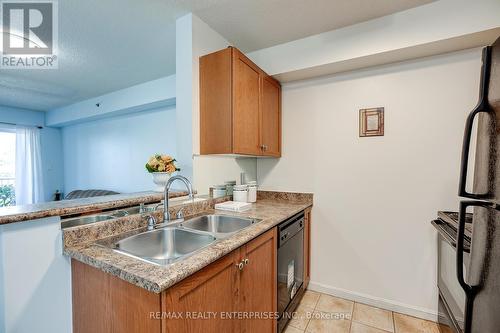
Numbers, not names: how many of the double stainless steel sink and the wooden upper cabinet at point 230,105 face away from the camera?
0

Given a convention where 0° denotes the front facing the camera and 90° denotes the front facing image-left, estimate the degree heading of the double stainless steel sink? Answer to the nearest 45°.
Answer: approximately 315°

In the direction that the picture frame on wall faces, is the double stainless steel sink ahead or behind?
ahead

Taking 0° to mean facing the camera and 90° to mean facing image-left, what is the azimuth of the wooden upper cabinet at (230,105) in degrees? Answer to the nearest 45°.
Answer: approximately 315°

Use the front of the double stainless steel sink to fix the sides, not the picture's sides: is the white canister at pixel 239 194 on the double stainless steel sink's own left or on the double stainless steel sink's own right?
on the double stainless steel sink's own left

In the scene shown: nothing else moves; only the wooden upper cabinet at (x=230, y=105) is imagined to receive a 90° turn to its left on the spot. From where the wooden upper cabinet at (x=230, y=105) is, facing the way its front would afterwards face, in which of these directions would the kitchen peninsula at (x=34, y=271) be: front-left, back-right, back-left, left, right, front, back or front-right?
back

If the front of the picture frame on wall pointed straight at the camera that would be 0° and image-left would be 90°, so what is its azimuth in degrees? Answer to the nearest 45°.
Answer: approximately 0°
